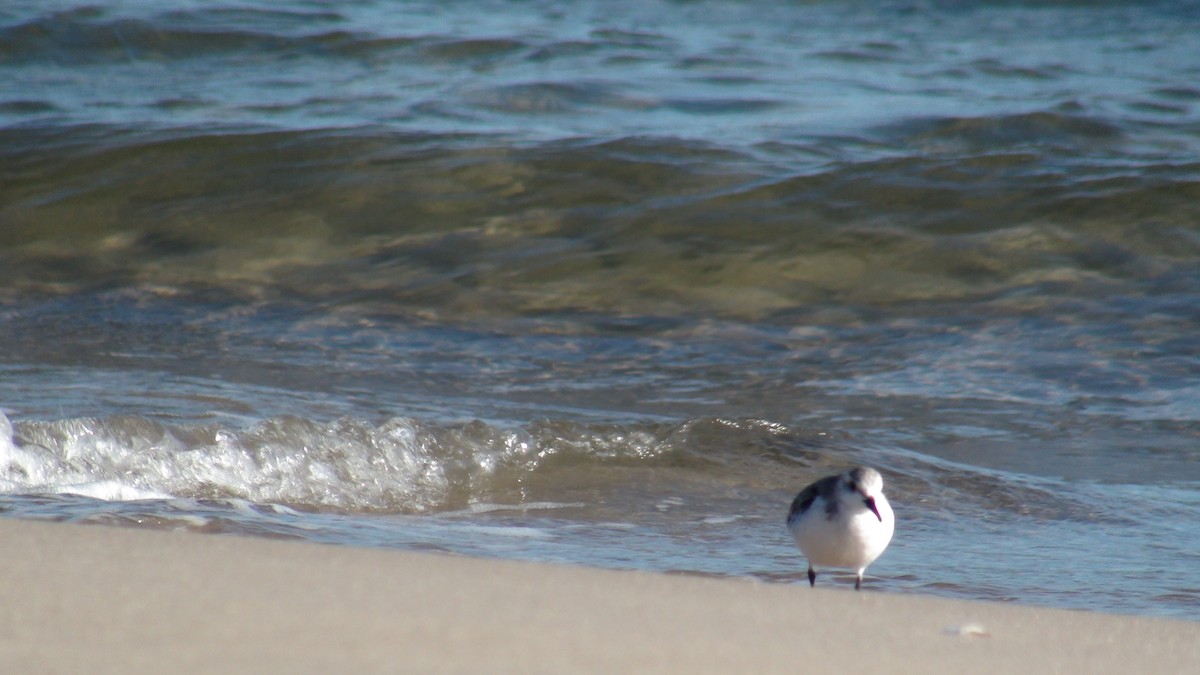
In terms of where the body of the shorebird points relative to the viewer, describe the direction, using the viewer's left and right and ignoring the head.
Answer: facing the viewer and to the right of the viewer
